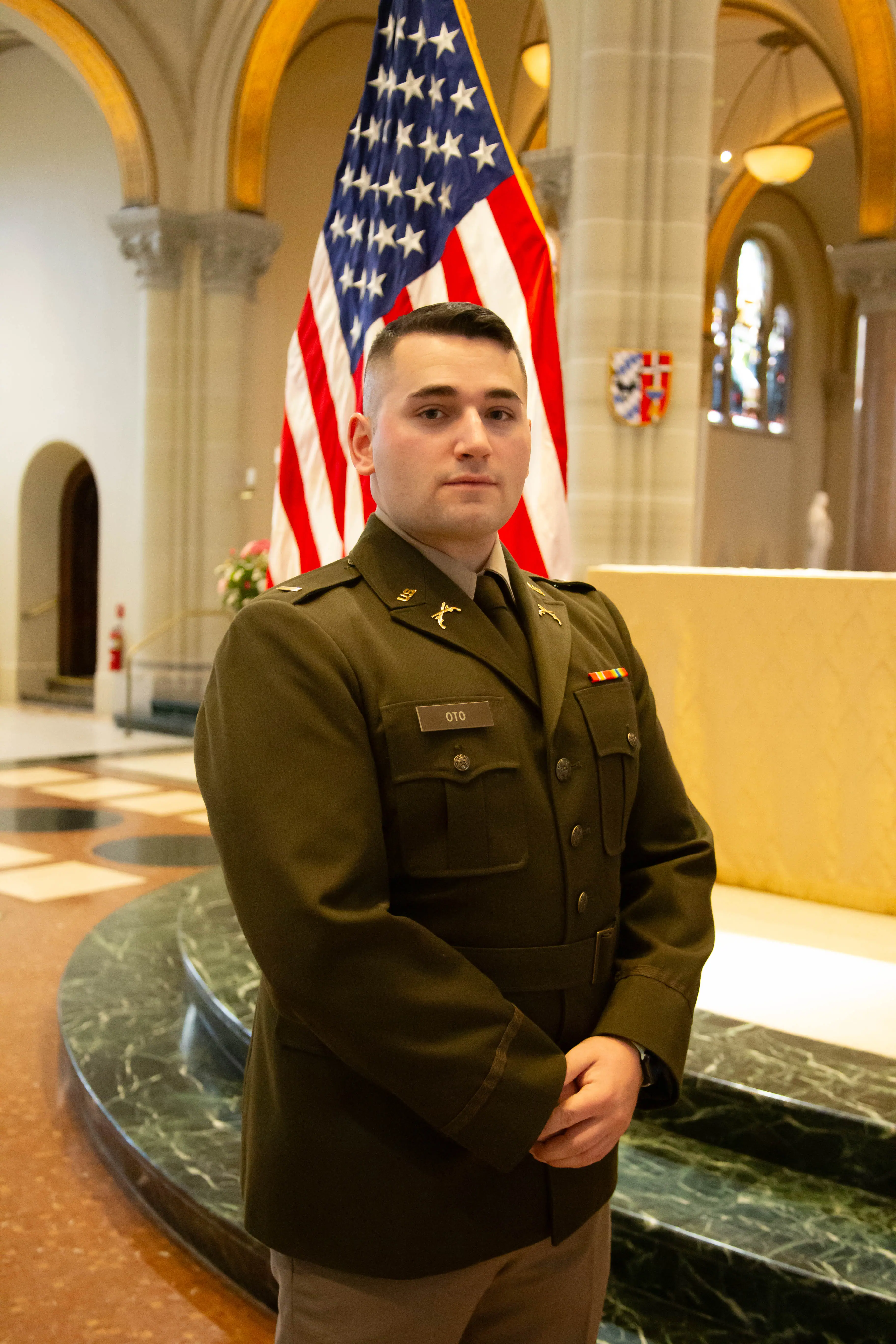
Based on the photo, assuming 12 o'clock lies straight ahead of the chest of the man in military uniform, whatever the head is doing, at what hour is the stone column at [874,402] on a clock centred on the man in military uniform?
The stone column is roughly at 8 o'clock from the man in military uniform.

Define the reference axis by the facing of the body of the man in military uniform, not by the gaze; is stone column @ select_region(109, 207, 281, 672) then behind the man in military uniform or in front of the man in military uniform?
behind

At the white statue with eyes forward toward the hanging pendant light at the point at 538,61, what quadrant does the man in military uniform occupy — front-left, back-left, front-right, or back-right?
front-left

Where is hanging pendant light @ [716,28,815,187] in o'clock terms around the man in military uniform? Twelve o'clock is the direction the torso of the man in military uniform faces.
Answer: The hanging pendant light is roughly at 8 o'clock from the man in military uniform.

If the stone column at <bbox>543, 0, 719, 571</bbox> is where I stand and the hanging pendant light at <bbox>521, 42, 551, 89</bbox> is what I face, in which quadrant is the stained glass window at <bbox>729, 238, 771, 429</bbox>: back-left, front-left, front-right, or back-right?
front-right

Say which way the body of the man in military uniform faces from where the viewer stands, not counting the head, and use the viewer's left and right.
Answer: facing the viewer and to the right of the viewer

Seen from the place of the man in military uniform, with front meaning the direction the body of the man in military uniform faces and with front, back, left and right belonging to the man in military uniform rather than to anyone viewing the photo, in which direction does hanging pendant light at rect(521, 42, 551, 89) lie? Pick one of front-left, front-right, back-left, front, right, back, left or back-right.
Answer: back-left

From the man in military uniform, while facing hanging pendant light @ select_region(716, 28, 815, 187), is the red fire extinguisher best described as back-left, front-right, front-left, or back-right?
front-left

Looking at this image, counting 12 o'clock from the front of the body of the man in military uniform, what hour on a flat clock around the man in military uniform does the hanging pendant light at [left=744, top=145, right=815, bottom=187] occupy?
The hanging pendant light is roughly at 8 o'clock from the man in military uniform.

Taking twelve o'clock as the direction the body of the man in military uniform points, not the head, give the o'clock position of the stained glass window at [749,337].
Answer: The stained glass window is roughly at 8 o'clock from the man in military uniform.

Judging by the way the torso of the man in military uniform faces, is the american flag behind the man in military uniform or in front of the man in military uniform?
behind

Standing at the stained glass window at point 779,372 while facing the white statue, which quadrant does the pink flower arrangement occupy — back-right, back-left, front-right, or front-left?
front-right
